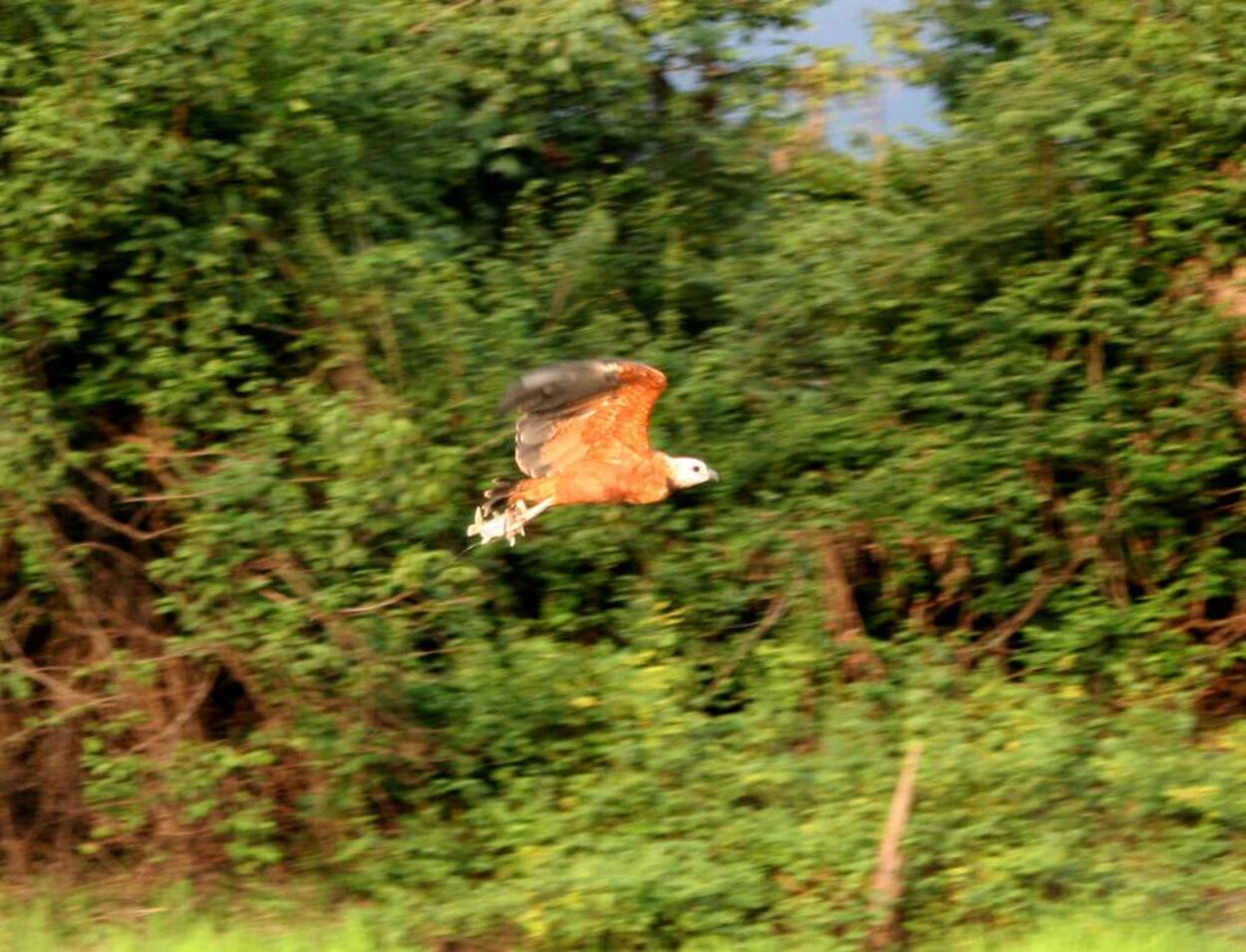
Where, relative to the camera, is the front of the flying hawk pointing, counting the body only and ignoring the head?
to the viewer's right

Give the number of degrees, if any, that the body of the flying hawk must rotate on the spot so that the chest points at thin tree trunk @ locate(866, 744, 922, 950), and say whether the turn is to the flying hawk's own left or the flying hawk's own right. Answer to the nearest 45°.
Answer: approximately 45° to the flying hawk's own right
